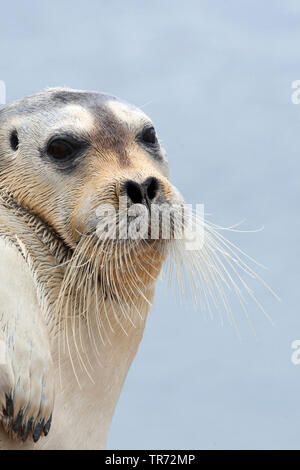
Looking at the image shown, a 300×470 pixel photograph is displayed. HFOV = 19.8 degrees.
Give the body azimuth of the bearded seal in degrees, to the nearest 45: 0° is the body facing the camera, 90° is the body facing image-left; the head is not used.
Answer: approximately 315°
